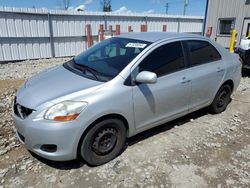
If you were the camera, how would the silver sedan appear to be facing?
facing the viewer and to the left of the viewer

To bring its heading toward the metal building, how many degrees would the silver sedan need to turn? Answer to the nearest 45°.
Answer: approximately 180°
